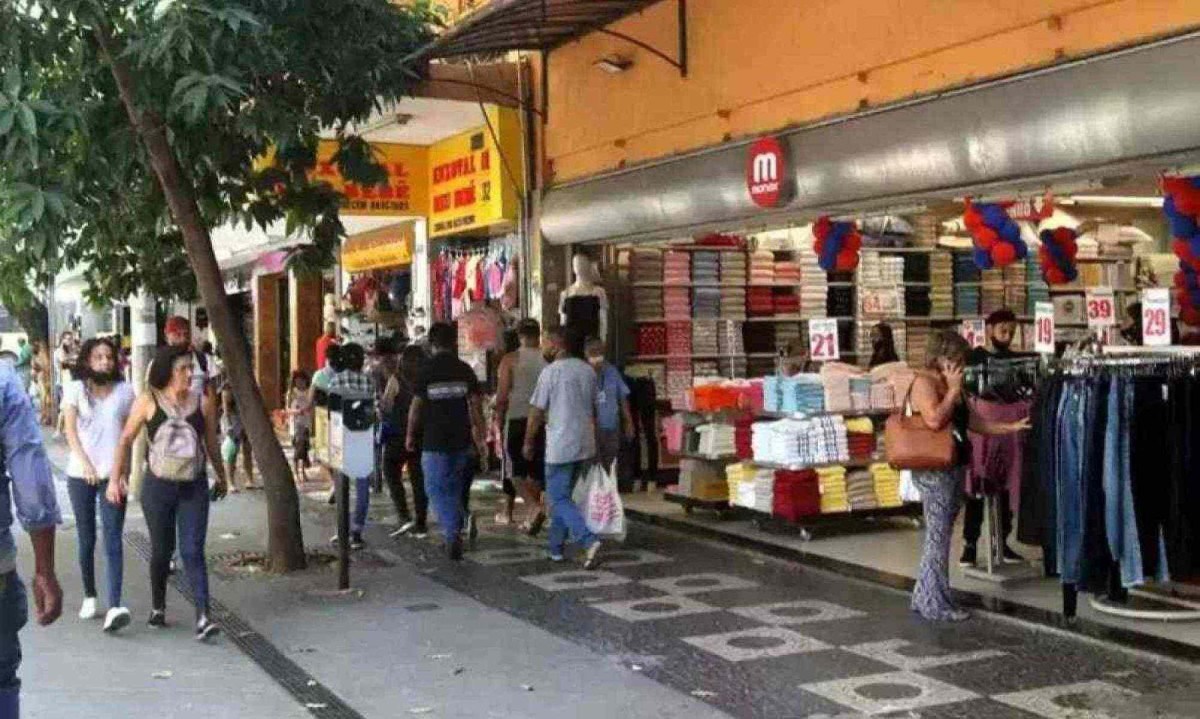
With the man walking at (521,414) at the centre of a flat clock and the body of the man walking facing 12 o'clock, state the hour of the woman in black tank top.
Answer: The woman in black tank top is roughly at 7 o'clock from the man walking.

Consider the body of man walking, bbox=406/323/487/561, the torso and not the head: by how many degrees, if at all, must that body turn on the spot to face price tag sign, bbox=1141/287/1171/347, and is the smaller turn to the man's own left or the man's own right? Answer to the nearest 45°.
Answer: approximately 135° to the man's own right

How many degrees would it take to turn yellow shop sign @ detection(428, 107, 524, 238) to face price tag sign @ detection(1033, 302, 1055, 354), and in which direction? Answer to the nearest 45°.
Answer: approximately 90° to its left

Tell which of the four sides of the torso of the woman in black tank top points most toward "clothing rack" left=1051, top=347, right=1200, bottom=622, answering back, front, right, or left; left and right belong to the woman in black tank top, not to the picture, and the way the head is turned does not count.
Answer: left

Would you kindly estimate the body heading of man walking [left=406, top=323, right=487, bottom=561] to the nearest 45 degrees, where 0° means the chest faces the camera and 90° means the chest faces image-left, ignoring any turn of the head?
approximately 180°

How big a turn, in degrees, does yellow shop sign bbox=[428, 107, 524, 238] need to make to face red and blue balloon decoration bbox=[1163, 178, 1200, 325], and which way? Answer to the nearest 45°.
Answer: approximately 90° to its left

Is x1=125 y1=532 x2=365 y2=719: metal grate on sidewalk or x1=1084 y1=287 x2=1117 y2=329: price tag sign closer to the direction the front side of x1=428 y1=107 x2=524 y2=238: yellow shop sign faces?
the metal grate on sidewalk
